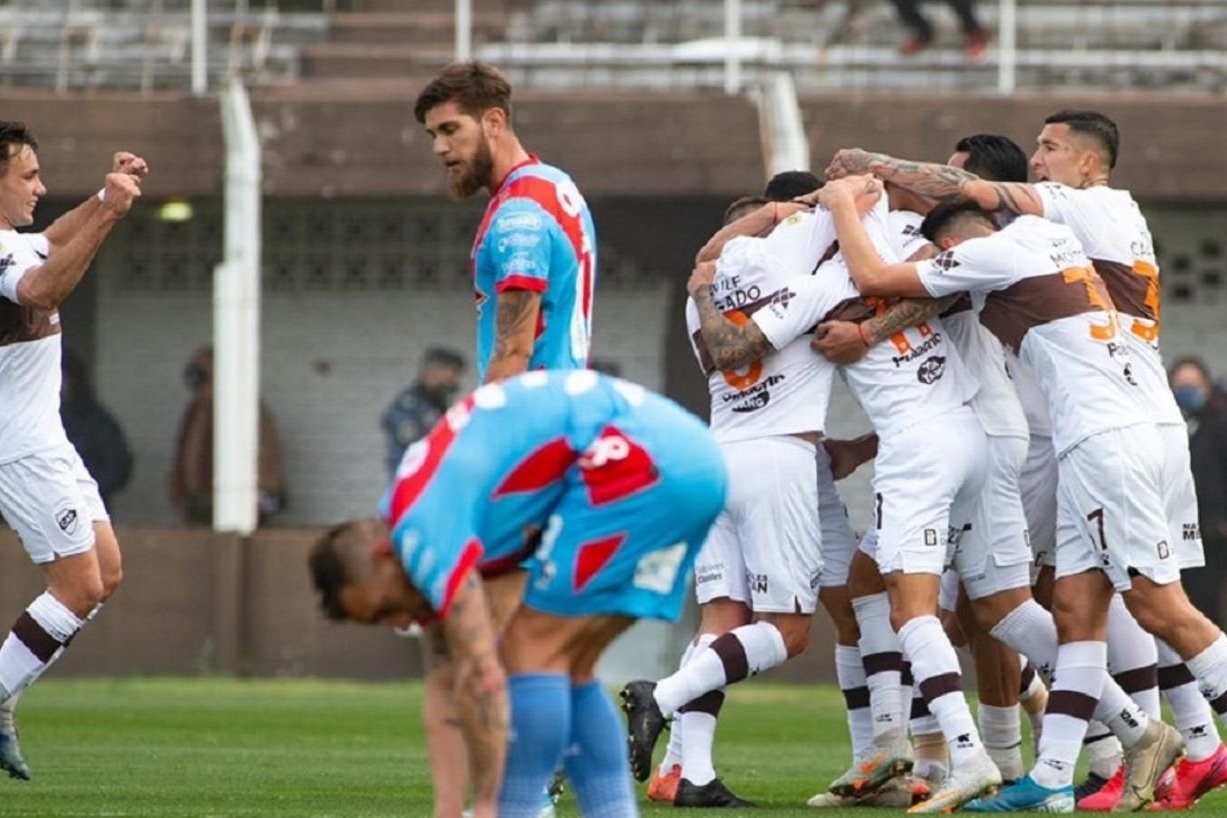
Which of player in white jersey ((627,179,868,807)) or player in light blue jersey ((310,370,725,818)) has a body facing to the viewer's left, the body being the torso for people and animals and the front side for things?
the player in light blue jersey

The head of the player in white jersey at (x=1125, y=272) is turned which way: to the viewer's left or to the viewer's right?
to the viewer's left

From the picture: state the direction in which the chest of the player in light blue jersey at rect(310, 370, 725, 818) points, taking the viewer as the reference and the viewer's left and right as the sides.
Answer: facing to the left of the viewer

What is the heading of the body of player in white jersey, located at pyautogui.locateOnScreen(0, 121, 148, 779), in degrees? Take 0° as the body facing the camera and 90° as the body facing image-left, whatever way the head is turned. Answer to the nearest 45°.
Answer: approximately 270°

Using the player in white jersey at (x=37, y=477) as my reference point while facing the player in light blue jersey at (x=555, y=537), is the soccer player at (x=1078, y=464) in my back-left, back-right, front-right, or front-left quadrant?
front-left

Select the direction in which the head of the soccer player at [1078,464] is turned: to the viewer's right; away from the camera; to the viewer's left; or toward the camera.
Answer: to the viewer's left

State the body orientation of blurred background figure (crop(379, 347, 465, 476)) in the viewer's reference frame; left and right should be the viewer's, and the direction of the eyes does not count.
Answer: facing the viewer

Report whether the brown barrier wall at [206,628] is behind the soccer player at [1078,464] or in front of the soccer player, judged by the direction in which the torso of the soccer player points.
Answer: in front

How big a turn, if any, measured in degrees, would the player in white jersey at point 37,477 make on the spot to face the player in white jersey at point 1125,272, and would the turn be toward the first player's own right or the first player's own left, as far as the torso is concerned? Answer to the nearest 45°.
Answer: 0° — they already face them
